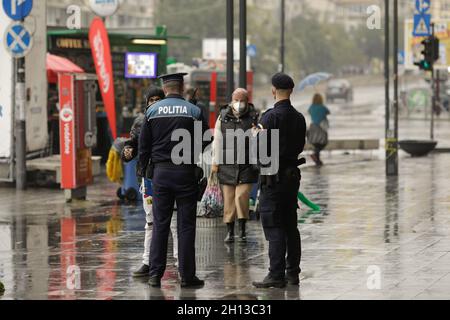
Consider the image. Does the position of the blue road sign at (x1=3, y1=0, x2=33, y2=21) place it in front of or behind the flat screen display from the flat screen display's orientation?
in front

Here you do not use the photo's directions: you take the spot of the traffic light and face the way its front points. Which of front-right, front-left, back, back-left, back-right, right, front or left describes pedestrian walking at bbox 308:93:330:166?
front

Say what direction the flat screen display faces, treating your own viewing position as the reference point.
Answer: facing the viewer

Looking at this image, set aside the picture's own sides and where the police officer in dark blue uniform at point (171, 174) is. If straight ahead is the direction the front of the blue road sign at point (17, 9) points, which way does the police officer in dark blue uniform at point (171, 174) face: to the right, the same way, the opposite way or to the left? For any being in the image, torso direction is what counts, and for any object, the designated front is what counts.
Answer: the opposite way

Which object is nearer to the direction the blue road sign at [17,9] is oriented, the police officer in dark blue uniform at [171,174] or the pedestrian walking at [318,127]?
the police officer in dark blue uniform

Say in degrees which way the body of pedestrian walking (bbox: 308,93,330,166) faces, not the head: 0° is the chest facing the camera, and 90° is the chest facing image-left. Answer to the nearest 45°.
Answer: approximately 180°

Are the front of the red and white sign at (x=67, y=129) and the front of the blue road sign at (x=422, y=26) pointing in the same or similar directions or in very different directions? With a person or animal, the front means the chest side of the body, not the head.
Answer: same or similar directions

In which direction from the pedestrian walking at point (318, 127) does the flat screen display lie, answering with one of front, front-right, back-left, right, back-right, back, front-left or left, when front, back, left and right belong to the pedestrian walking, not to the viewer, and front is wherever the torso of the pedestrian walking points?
left

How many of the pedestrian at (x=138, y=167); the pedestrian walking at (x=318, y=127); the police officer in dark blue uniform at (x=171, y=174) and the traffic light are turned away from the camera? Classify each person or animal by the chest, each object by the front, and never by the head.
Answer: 2

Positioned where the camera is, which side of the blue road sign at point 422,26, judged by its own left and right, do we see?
front

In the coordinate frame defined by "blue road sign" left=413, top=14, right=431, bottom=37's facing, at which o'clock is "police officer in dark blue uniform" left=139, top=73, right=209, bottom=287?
The police officer in dark blue uniform is roughly at 12 o'clock from the blue road sign.

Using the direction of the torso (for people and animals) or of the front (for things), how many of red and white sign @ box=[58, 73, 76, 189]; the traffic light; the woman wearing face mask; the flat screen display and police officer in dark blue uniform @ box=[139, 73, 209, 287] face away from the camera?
1

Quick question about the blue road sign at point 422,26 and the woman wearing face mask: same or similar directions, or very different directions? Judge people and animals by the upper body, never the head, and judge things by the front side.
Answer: same or similar directions

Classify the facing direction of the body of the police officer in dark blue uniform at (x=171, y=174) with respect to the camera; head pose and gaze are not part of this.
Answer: away from the camera

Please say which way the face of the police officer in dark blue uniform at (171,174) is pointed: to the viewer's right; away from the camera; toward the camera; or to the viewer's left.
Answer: away from the camera
